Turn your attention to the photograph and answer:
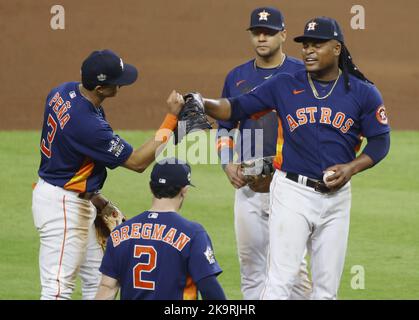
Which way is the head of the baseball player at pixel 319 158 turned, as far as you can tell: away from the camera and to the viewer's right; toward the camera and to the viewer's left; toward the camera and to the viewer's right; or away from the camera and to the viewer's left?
toward the camera and to the viewer's left

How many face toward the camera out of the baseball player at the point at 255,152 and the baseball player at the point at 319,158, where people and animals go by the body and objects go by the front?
2

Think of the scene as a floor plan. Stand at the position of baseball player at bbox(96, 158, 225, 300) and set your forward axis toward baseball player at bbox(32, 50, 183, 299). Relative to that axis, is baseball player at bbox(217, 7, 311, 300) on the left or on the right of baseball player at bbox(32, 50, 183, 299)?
right

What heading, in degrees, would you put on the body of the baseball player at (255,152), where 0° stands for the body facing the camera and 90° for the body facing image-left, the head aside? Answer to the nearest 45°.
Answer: approximately 0°

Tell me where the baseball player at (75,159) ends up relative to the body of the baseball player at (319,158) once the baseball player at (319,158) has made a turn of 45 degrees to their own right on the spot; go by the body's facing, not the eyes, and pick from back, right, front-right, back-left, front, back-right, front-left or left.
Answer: front-right

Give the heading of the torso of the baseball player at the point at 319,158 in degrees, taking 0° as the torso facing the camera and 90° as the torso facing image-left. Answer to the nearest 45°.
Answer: approximately 0°

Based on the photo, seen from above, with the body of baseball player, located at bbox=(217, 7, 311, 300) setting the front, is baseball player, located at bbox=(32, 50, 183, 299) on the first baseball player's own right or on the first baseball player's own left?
on the first baseball player's own right

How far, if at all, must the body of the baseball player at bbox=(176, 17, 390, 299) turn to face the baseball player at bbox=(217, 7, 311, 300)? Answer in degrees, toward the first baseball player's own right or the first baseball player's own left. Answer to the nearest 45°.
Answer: approximately 135° to the first baseball player's own right

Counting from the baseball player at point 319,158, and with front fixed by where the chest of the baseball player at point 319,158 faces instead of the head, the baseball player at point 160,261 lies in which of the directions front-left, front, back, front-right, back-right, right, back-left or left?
front-right

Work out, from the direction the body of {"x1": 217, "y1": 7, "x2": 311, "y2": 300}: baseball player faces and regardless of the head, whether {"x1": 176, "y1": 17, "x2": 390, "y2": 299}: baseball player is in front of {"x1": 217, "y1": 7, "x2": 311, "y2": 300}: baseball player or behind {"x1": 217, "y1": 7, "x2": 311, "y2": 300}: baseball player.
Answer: in front
